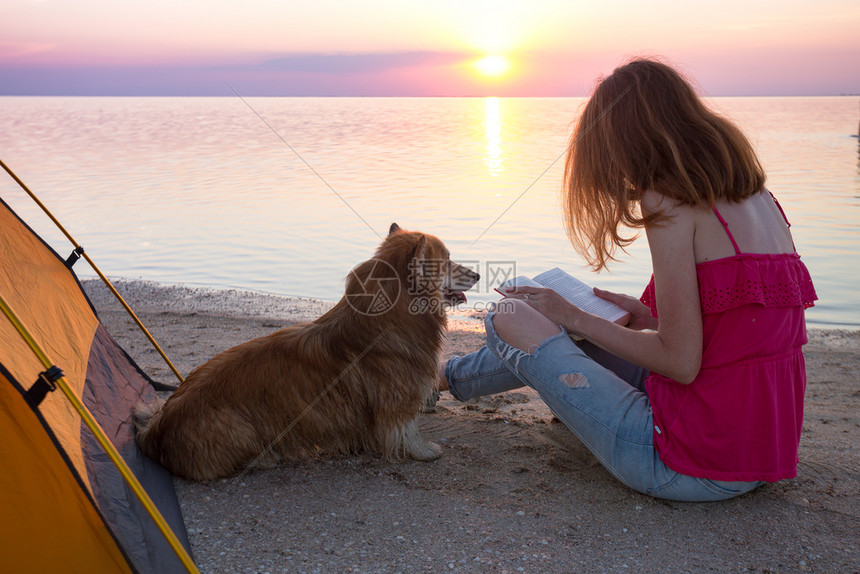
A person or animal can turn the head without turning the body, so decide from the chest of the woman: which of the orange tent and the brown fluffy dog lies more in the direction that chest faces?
the brown fluffy dog

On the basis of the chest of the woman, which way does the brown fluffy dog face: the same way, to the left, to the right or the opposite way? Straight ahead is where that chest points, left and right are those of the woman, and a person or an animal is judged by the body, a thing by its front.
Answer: to the right

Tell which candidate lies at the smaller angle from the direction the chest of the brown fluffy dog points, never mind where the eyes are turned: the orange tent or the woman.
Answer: the woman

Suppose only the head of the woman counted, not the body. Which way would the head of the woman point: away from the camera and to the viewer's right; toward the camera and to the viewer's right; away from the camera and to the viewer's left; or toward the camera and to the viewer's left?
away from the camera and to the viewer's left

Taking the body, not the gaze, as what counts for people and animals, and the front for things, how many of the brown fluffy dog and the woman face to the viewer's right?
1

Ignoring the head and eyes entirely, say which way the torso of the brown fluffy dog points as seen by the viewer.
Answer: to the viewer's right

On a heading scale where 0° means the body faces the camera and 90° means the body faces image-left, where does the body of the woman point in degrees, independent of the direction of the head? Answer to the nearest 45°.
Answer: approximately 135°

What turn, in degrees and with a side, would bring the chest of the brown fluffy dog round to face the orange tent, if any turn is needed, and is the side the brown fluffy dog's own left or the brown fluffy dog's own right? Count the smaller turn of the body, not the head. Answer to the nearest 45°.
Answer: approximately 135° to the brown fluffy dog's own right

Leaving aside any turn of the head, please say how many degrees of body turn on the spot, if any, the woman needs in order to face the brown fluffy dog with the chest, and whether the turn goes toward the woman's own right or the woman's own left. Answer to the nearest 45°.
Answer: approximately 45° to the woman's own left
